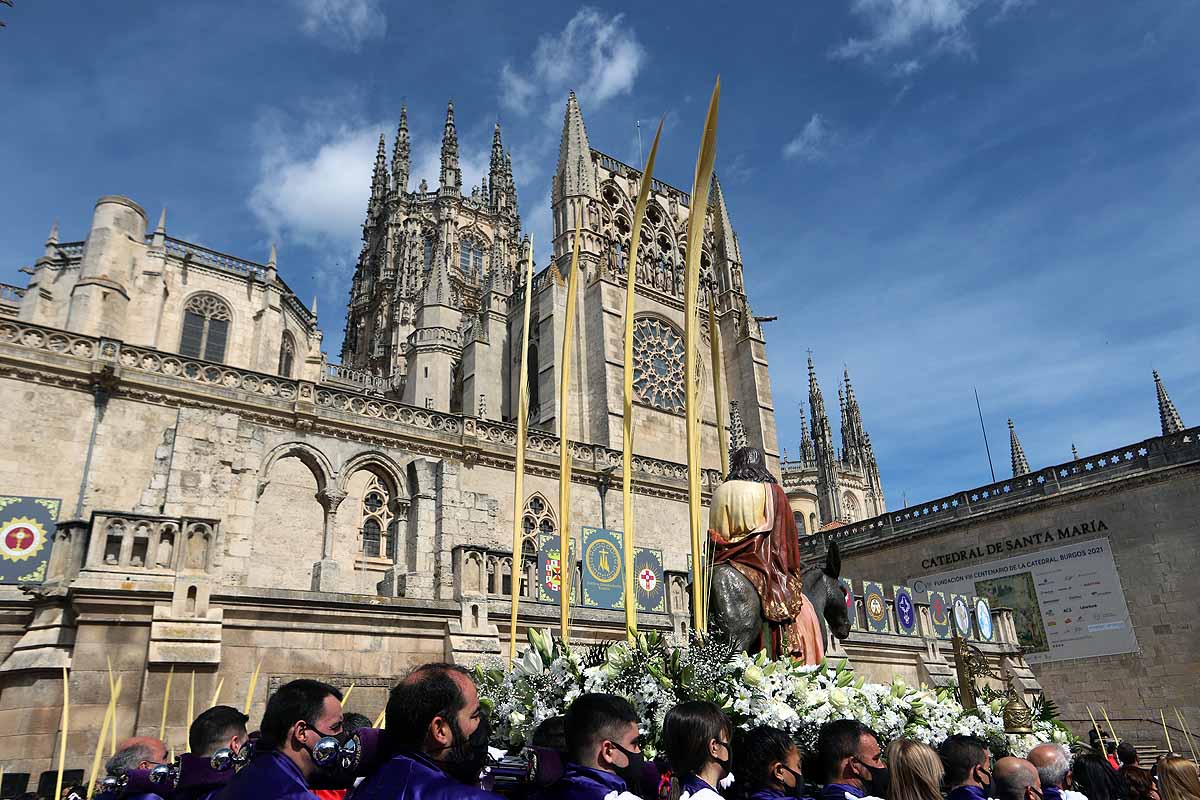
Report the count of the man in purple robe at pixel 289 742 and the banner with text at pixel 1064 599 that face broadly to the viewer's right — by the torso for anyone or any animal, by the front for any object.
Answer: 1

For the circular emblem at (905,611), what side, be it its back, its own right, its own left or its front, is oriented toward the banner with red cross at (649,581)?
right

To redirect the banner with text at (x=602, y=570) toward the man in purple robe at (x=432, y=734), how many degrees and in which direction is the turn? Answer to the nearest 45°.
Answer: approximately 45° to its right

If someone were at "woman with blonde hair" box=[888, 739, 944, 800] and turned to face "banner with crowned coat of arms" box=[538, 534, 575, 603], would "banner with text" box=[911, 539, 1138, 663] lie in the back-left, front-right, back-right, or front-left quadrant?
front-right

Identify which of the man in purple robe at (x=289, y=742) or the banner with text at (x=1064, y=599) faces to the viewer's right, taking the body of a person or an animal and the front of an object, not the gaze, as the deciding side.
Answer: the man in purple robe

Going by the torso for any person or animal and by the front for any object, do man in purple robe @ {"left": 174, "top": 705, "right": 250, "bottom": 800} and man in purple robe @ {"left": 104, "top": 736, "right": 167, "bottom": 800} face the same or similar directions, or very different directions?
same or similar directions

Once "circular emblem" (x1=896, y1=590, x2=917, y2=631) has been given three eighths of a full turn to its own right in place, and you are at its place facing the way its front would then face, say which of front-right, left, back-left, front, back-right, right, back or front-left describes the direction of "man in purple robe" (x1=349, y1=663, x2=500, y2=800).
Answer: left

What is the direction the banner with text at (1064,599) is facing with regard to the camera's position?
facing the viewer and to the left of the viewer

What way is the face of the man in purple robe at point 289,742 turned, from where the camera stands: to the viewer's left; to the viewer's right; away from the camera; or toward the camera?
to the viewer's right

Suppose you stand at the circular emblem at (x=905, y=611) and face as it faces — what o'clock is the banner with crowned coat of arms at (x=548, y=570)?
The banner with crowned coat of arms is roughly at 3 o'clock from the circular emblem.

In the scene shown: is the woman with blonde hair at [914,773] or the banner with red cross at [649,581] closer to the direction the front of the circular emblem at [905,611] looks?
the woman with blonde hair
